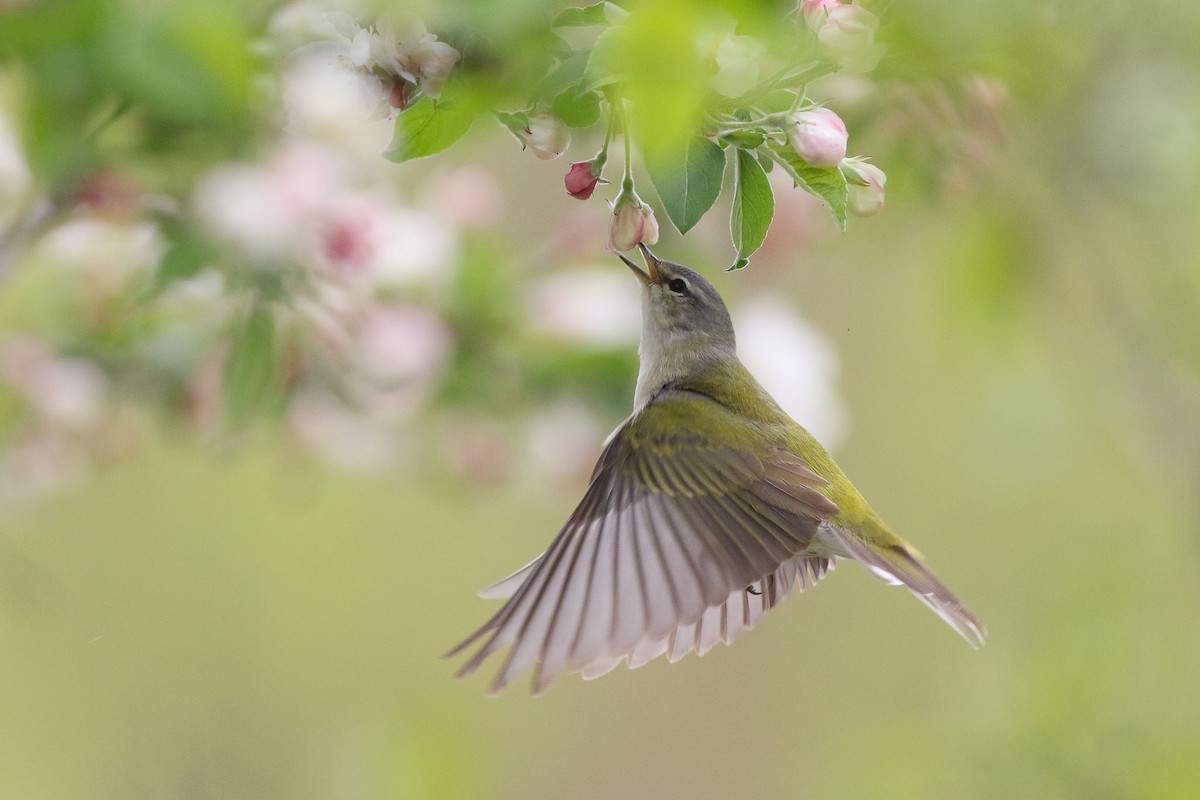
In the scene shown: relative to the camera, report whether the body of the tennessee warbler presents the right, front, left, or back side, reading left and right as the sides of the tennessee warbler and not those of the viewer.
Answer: left

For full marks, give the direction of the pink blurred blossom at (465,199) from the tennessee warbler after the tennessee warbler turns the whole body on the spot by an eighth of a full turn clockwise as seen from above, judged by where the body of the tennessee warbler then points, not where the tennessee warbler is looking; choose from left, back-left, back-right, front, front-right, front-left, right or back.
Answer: front
